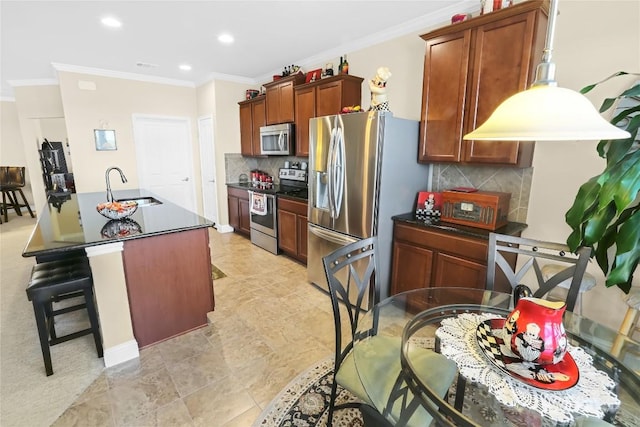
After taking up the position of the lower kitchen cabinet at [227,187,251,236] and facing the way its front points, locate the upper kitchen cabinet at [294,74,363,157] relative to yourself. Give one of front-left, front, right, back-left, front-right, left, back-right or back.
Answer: left

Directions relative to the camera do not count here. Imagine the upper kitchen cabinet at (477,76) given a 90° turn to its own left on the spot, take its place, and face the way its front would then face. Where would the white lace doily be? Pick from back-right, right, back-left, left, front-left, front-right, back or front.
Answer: front-right

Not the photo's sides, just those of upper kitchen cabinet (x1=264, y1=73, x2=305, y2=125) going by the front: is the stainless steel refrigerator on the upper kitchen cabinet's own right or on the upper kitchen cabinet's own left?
on the upper kitchen cabinet's own left

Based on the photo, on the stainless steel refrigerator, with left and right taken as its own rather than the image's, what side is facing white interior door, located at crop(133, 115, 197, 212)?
right

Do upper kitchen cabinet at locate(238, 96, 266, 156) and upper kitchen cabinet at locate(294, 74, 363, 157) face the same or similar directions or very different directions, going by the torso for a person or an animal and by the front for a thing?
same or similar directions

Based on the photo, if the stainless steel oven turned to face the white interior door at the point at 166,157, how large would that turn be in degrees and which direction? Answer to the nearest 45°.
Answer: approximately 90° to its right

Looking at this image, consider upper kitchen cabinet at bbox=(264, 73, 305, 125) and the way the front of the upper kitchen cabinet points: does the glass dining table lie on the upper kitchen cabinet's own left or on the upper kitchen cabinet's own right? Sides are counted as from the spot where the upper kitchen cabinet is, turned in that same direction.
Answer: on the upper kitchen cabinet's own left

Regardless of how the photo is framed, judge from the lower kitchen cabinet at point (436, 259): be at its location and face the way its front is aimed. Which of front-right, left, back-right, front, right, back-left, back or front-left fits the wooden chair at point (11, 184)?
front-right

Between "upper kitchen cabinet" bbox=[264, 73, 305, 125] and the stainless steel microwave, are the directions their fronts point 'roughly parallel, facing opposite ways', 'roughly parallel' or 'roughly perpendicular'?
roughly parallel

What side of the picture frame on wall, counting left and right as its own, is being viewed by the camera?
front

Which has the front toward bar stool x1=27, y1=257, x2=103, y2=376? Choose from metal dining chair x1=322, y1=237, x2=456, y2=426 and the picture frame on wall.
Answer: the picture frame on wall

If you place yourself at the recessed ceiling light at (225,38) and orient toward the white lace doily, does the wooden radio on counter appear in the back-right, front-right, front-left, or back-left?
front-left

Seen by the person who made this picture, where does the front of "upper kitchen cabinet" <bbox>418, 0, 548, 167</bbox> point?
facing the viewer and to the left of the viewer

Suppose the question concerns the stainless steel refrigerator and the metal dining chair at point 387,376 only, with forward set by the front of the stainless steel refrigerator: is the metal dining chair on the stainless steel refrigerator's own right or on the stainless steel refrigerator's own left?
on the stainless steel refrigerator's own left

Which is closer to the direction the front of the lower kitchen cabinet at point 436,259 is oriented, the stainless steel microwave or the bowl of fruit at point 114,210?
the bowl of fruit

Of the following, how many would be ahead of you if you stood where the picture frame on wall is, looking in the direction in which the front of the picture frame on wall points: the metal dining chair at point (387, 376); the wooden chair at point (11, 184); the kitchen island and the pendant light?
3

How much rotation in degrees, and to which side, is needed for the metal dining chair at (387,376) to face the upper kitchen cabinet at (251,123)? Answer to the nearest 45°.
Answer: approximately 180°

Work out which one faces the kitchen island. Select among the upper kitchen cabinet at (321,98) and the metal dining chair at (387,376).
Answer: the upper kitchen cabinet

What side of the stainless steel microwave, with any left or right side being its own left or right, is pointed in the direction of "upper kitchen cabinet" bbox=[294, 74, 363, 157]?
left

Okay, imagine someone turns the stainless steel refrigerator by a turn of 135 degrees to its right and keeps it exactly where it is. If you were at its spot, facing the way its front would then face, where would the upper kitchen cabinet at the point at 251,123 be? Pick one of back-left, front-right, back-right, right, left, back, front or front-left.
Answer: front-left

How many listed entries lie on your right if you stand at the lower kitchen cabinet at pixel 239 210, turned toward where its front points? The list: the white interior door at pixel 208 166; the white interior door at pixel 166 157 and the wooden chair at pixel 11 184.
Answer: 3

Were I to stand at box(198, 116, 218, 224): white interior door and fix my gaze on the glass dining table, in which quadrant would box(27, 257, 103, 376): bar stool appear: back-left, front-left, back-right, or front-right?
front-right

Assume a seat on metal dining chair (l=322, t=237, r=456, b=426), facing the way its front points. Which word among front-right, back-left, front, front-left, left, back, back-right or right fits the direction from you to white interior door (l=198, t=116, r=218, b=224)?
back
